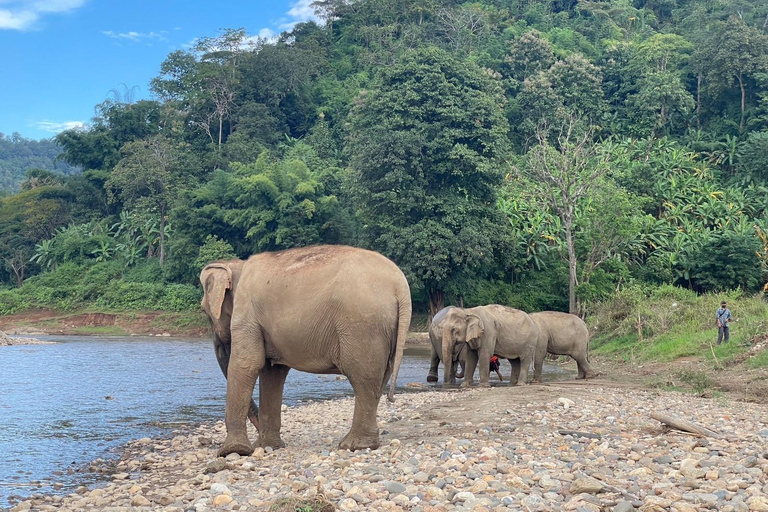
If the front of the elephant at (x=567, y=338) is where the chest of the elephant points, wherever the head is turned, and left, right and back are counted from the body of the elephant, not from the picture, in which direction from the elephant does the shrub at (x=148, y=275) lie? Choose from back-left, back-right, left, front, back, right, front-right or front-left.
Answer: front-right

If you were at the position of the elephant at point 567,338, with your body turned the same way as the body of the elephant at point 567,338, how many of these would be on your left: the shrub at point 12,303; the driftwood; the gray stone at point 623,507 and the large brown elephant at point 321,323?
3

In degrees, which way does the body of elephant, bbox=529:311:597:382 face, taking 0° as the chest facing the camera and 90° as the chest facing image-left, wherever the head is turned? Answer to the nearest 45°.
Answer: approximately 90°

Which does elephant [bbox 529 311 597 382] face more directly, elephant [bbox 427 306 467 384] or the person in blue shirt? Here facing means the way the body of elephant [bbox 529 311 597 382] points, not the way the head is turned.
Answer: the elephant

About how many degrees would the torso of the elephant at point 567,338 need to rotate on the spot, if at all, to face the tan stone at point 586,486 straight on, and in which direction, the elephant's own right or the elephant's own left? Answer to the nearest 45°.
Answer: approximately 90° to the elephant's own left

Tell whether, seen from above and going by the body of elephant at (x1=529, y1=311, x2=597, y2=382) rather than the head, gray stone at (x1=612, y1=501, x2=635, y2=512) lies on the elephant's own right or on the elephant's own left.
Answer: on the elephant's own left

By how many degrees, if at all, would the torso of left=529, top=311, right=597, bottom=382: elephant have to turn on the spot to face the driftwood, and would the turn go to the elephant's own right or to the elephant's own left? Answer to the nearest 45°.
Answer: approximately 90° to the elephant's own left

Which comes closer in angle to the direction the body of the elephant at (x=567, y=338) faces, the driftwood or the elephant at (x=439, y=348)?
the elephant

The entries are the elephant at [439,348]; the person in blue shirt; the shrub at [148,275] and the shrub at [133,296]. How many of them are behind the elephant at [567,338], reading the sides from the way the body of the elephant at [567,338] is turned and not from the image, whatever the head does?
1

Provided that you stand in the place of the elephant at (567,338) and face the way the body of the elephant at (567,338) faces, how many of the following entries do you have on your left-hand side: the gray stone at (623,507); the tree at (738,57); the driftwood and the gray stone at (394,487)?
3

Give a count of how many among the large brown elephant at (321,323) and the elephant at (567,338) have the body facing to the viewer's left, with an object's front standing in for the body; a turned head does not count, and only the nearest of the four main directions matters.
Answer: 2

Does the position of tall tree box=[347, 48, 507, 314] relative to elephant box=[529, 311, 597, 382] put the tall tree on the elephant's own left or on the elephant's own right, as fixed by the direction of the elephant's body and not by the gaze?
on the elephant's own right

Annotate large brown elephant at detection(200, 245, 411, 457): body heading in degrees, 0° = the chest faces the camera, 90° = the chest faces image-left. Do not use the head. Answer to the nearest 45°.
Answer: approximately 90°

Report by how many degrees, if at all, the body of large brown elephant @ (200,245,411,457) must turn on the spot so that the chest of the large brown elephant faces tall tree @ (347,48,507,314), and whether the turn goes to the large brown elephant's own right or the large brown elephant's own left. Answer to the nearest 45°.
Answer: approximately 90° to the large brown elephant's own right
